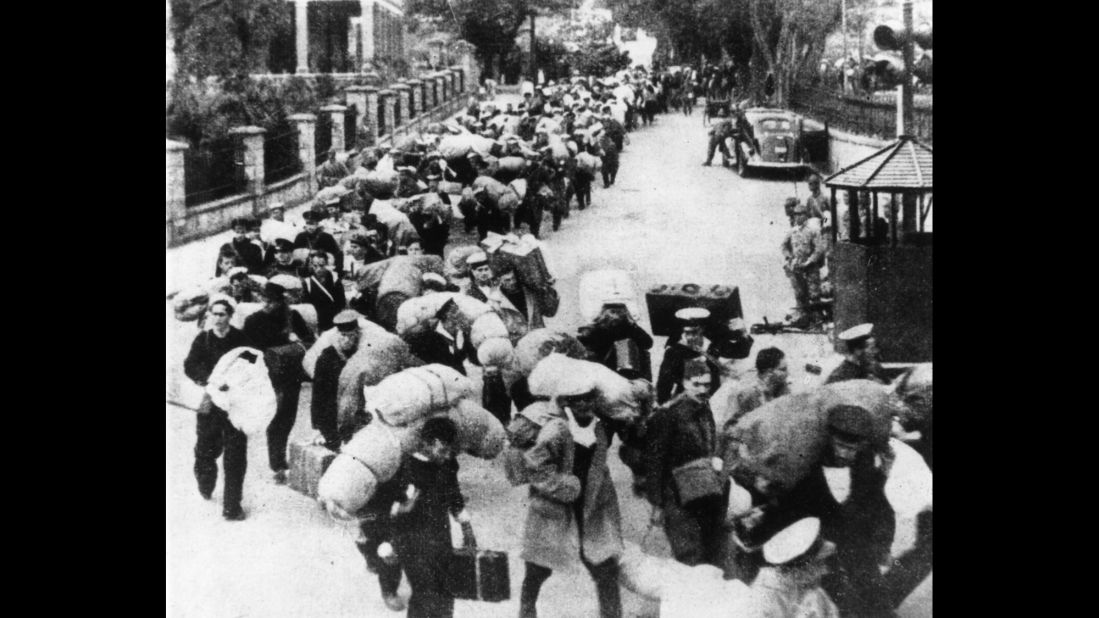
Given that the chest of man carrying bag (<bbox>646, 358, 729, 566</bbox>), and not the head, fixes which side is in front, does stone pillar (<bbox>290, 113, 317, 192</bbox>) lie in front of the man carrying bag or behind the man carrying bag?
behind

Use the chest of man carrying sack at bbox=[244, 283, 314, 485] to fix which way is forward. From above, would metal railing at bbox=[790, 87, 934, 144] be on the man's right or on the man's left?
on the man's left

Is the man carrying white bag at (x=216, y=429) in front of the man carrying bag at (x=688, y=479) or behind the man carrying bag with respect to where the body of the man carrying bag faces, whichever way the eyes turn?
behind

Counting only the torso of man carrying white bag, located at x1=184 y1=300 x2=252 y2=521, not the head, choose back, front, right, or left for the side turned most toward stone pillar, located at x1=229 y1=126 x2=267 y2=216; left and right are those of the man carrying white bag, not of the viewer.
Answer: back

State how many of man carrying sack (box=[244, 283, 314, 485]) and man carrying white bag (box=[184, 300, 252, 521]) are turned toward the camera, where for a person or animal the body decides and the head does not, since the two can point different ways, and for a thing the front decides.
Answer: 2

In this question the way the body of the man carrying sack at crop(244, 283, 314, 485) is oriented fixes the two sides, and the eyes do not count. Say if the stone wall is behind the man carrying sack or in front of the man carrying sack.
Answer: behind

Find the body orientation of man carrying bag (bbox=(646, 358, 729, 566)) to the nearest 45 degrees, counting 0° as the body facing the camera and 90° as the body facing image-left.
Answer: approximately 315°

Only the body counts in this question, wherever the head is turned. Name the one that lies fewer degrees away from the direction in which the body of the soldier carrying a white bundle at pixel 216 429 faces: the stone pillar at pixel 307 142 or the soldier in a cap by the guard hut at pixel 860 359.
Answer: the soldier in a cap by the guard hut

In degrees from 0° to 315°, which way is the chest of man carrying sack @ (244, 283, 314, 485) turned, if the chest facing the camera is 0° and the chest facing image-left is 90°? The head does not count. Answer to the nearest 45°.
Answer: approximately 0°
